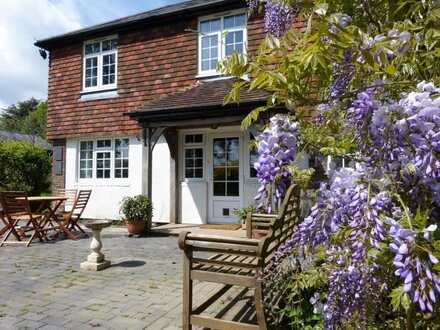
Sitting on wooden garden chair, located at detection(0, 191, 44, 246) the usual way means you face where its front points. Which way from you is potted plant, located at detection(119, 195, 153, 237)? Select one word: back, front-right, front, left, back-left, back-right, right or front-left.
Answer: front-right

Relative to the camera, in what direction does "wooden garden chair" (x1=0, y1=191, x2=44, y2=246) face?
facing away from the viewer and to the right of the viewer

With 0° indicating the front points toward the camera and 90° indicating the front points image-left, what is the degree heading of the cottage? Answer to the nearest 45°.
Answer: approximately 45°

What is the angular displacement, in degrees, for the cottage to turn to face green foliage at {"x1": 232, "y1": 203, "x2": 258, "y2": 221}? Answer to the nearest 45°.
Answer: approximately 90° to its left

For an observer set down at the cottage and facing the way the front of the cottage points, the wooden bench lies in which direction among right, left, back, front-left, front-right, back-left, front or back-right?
front-left

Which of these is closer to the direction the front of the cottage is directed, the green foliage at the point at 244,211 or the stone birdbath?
the stone birdbath

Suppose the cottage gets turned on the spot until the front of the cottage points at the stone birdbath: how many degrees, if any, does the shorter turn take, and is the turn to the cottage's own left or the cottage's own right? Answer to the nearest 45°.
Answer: approximately 45° to the cottage's own left

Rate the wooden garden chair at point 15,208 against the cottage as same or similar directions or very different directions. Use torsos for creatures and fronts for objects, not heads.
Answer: very different directions

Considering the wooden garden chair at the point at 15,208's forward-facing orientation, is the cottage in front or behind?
in front

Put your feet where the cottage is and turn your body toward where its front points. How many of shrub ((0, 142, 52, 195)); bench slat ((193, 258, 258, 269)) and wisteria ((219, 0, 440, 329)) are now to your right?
1

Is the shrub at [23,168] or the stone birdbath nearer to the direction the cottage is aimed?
the stone birdbath

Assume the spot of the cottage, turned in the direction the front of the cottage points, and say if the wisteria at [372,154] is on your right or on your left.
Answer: on your left
